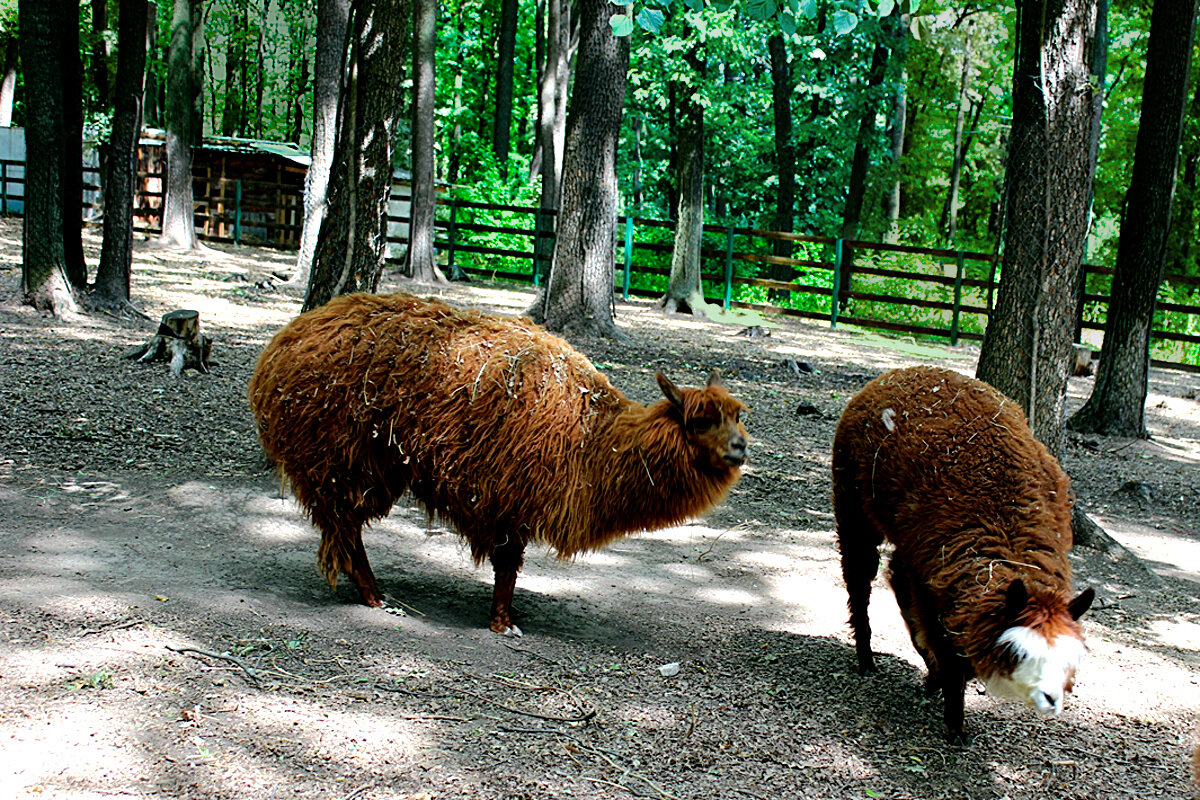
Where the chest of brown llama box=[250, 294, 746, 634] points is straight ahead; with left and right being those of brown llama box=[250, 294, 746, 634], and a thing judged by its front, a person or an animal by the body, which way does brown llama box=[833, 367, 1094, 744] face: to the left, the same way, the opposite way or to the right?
to the right

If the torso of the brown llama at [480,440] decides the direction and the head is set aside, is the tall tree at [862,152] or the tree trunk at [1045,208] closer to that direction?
the tree trunk

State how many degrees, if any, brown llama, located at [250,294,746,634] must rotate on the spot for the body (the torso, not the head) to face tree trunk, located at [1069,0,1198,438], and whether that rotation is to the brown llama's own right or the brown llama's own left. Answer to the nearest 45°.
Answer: approximately 45° to the brown llama's own left

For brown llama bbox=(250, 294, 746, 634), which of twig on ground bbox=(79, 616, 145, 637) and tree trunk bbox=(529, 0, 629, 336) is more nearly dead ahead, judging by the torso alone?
the tree trunk

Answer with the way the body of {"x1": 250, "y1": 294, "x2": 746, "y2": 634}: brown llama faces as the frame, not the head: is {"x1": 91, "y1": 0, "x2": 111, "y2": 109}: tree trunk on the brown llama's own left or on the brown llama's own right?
on the brown llama's own left

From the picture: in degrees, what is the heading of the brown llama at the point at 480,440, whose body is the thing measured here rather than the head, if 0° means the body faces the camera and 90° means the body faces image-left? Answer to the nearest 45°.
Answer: approximately 270°

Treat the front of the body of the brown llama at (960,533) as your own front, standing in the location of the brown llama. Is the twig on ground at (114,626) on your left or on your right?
on your right

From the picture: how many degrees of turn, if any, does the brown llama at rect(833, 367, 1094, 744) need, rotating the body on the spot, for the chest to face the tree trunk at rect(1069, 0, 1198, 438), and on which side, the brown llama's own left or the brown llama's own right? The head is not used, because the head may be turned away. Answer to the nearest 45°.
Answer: approximately 135° to the brown llama's own left

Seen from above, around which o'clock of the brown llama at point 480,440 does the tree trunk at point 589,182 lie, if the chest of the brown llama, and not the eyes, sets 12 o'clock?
The tree trunk is roughly at 9 o'clock from the brown llama.
